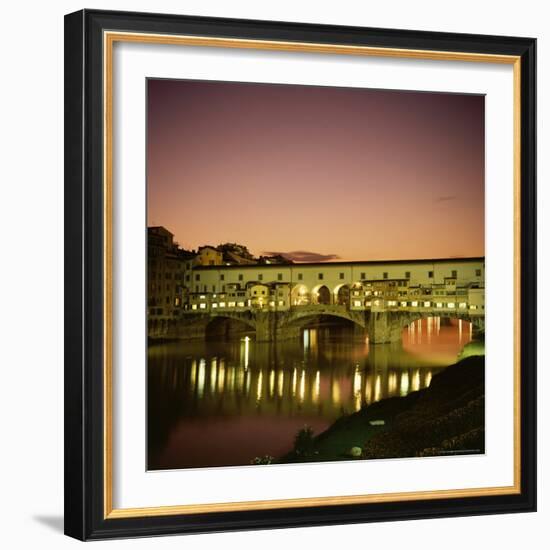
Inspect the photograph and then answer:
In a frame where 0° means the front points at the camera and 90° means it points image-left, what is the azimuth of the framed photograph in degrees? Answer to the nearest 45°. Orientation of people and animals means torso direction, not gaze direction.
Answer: approximately 315°
